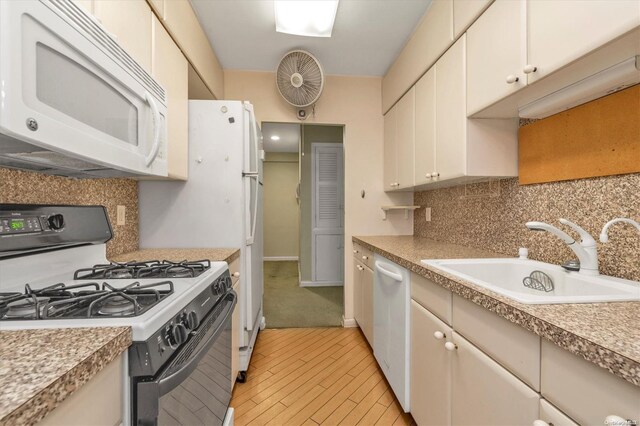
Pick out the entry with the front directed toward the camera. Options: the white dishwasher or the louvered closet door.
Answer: the louvered closet door

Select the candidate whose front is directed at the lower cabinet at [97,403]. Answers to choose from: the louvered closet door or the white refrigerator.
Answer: the louvered closet door

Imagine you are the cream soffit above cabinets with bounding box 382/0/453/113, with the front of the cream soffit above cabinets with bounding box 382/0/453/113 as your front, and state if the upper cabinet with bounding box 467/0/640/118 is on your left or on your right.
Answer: on your left

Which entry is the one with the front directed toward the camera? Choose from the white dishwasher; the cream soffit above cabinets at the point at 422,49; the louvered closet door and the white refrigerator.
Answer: the louvered closet door

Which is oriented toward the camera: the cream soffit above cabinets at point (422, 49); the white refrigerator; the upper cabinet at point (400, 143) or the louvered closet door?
the louvered closet door

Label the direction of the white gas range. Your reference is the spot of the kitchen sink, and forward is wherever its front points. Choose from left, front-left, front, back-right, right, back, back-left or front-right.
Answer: front

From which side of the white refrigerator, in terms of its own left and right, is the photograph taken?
right

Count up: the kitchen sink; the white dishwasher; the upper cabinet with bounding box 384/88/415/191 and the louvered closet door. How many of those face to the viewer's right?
0

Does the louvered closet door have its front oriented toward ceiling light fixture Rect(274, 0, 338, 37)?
yes

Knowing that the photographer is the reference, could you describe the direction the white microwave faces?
facing the viewer and to the right of the viewer

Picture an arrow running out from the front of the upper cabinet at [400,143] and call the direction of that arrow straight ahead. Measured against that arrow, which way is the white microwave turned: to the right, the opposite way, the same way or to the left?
the opposite way

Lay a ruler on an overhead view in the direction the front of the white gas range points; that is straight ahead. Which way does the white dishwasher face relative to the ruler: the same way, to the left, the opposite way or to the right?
the opposite way

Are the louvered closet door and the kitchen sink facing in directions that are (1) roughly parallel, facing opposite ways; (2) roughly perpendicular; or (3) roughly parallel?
roughly perpendicular

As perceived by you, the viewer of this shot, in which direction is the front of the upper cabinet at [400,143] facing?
facing to the left of the viewer

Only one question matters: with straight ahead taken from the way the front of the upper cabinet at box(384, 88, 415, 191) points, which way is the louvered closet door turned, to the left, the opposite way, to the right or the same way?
to the left

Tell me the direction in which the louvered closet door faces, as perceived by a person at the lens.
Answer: facing the viewer

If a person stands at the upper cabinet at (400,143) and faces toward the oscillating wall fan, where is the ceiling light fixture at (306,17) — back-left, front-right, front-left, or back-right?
front-left

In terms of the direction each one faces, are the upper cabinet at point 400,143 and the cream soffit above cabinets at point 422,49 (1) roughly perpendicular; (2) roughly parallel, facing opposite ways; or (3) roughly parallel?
roughly parallel

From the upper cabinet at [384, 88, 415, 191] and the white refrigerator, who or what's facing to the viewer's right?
the white refrigerator
